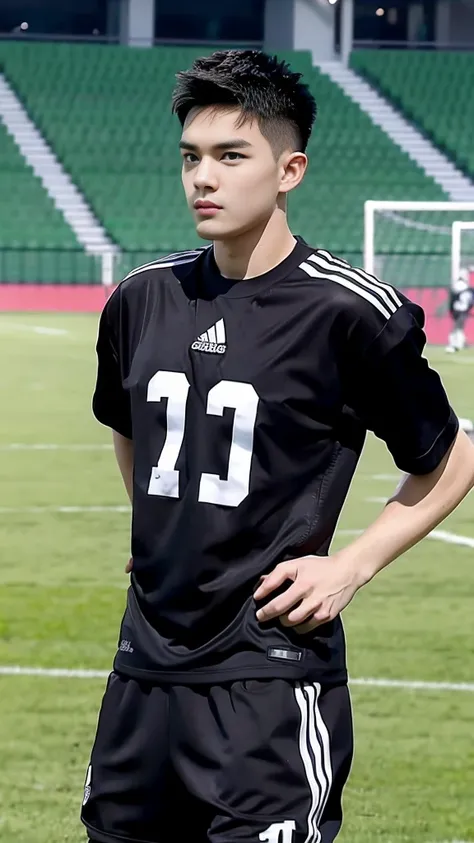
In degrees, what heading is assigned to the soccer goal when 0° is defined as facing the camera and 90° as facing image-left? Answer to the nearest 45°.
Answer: approximately 0°

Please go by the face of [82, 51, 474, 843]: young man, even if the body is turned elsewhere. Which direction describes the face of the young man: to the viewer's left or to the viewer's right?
to the viewer's left

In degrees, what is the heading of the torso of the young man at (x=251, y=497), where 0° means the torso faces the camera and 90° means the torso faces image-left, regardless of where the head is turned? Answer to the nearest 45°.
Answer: approximately 45°
